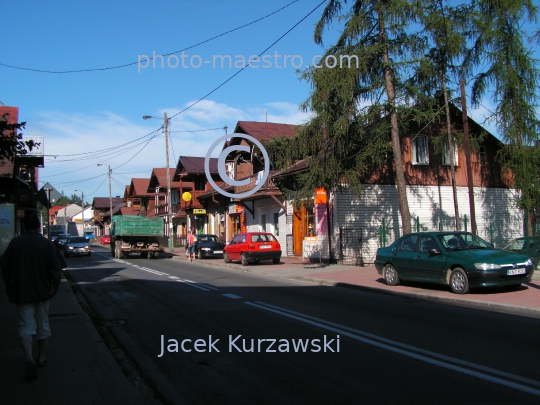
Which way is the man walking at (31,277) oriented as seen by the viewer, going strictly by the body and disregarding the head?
away from the camera

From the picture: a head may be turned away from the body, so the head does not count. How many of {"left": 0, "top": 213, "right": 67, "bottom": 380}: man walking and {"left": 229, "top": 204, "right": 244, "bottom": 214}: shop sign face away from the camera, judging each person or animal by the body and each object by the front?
1

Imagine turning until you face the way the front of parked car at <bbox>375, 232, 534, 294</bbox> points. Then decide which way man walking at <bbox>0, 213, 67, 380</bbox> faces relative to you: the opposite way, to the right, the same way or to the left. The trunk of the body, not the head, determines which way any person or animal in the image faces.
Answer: the opposite way

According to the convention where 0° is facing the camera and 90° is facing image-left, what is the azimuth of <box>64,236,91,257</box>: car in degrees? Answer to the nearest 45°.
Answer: approximately 0°

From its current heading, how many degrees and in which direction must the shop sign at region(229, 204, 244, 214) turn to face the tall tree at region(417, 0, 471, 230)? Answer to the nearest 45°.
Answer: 0° — it already faces it

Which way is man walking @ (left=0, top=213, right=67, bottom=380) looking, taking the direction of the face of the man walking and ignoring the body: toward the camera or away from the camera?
away from the camera

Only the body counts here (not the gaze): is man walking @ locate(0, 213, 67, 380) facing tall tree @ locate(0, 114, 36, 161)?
yes

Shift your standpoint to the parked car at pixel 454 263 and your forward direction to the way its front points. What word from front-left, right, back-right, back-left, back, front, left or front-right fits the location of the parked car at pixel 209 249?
back

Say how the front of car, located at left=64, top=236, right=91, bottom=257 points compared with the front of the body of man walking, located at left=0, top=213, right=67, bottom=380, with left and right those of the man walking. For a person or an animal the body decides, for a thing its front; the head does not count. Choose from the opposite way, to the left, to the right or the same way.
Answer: the opposite way

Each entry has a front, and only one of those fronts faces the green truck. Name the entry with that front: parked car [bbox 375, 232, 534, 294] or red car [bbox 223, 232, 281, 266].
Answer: the red car

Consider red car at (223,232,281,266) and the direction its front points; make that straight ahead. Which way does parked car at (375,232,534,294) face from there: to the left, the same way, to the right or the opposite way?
the opposite way
